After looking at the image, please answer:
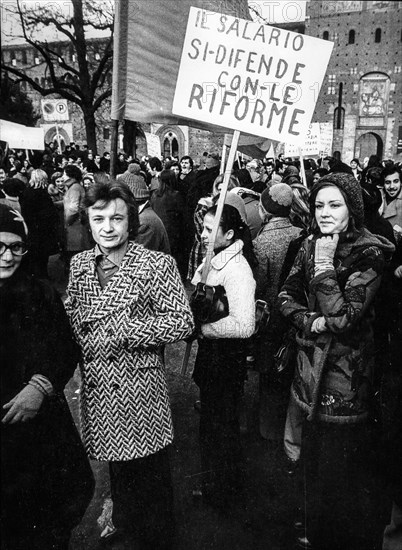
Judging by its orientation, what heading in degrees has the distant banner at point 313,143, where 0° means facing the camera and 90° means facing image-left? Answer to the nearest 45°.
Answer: approximately 0°

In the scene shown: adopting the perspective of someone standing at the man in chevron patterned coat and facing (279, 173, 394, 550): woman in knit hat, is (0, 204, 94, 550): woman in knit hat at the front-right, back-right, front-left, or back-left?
back-right

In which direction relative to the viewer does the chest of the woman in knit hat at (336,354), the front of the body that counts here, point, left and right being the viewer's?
facing the viewer and to the left of the viewer

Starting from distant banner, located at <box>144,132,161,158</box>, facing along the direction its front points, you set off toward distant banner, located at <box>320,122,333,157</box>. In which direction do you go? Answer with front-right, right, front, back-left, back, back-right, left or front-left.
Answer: front-left

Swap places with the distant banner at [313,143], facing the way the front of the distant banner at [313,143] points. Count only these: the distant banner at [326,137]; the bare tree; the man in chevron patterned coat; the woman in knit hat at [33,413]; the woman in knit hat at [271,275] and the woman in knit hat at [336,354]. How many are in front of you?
4

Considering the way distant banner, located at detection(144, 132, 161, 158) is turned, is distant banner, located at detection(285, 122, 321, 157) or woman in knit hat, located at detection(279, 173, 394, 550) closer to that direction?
the woman in knit hat

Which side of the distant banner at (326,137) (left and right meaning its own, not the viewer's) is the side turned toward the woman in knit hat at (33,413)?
front

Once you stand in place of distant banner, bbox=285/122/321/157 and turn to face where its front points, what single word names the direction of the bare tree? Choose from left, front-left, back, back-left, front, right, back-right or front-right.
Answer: back-right

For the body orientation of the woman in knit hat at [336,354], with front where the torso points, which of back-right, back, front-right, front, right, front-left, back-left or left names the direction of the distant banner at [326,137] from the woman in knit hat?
back-right

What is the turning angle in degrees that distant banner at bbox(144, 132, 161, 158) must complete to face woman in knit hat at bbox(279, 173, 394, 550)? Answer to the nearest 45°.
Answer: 0° — it already faces them

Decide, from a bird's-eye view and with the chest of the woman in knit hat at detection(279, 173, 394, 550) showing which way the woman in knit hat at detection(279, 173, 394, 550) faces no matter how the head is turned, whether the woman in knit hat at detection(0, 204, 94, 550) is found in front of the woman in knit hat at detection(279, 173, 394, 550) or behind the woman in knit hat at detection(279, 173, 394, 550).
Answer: in front

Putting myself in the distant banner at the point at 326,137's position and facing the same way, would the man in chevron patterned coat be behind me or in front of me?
in front

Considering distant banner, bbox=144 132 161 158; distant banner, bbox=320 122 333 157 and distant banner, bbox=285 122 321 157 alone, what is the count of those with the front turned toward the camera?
3

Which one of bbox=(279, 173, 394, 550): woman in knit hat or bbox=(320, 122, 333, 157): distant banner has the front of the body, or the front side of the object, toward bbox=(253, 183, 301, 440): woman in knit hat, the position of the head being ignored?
the distant banner
